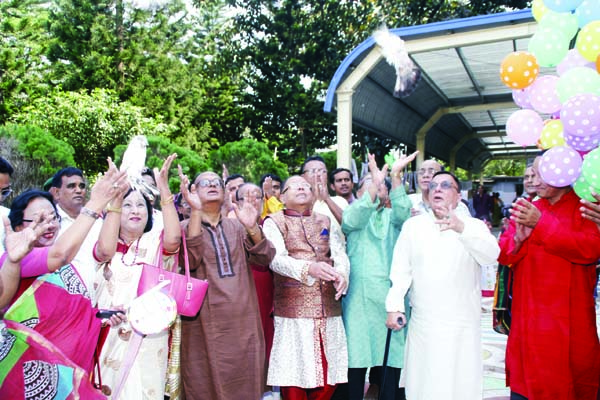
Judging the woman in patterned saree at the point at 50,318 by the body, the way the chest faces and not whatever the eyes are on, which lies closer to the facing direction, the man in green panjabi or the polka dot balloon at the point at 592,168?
the polka dot balloon

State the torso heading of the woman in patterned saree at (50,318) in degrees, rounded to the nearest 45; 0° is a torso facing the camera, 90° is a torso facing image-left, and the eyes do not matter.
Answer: approximately 315°

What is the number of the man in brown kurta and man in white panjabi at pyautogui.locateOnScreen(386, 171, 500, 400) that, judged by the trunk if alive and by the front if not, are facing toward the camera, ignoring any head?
2

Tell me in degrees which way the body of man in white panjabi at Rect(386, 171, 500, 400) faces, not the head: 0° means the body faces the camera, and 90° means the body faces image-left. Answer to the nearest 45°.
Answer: approximately 0°

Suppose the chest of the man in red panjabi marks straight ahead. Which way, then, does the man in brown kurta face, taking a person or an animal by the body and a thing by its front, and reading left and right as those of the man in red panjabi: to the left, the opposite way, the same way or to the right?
to the left

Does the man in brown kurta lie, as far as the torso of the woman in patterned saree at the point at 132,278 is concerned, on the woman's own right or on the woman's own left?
on the woman's own left

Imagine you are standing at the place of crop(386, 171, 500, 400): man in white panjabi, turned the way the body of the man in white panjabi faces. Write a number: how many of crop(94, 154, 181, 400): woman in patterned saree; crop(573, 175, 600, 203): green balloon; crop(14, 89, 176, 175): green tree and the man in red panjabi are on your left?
2

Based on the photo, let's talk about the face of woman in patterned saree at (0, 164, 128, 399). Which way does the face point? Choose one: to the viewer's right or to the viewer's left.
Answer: to the viewer's right

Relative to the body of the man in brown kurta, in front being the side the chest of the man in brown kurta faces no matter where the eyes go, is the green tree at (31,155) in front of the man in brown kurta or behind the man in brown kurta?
behind

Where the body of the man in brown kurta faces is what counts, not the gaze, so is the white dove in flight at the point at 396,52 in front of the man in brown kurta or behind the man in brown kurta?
behind
